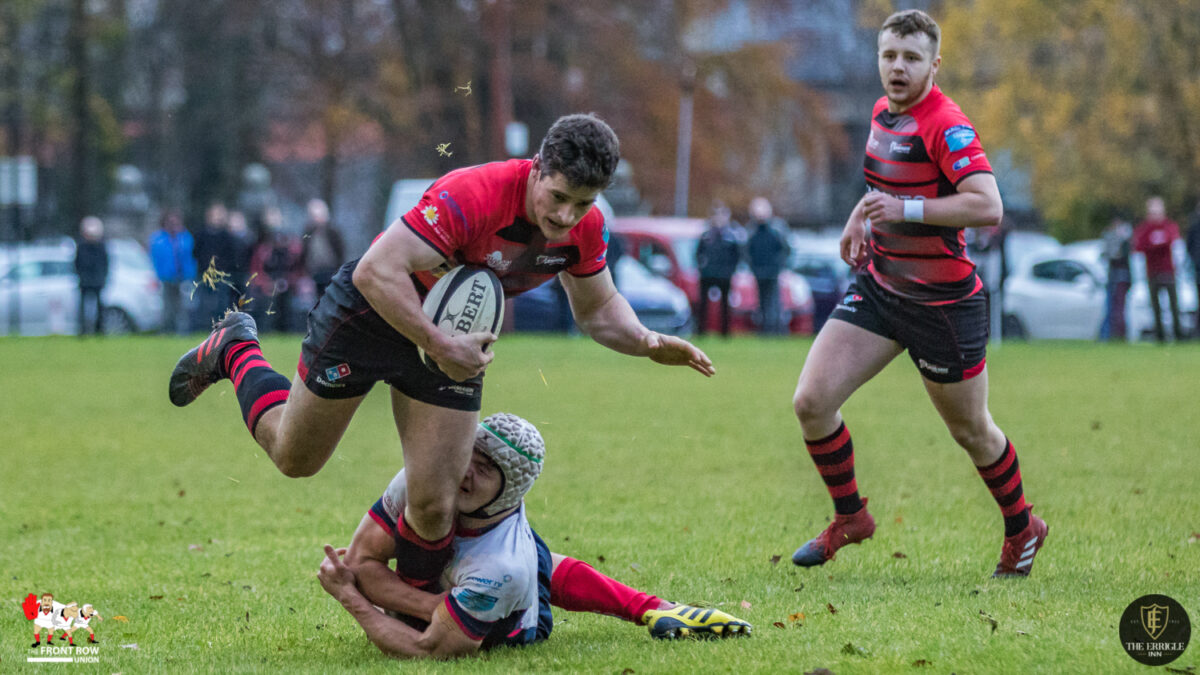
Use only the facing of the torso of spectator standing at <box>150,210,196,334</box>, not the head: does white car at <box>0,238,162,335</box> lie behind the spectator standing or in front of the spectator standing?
behind

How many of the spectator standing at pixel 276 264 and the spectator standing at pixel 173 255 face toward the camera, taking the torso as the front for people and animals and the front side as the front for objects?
2

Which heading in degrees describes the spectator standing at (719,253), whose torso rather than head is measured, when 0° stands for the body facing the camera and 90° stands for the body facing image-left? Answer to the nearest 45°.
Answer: approximately 0°

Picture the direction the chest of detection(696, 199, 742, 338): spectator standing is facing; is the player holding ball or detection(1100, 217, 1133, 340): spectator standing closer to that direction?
the player holding ball

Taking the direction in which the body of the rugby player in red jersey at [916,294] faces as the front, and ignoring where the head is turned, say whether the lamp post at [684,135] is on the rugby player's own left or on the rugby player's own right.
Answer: on the rugby player's own right

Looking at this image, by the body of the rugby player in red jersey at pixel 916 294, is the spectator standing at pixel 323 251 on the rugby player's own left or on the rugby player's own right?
on the rugby player's own right
